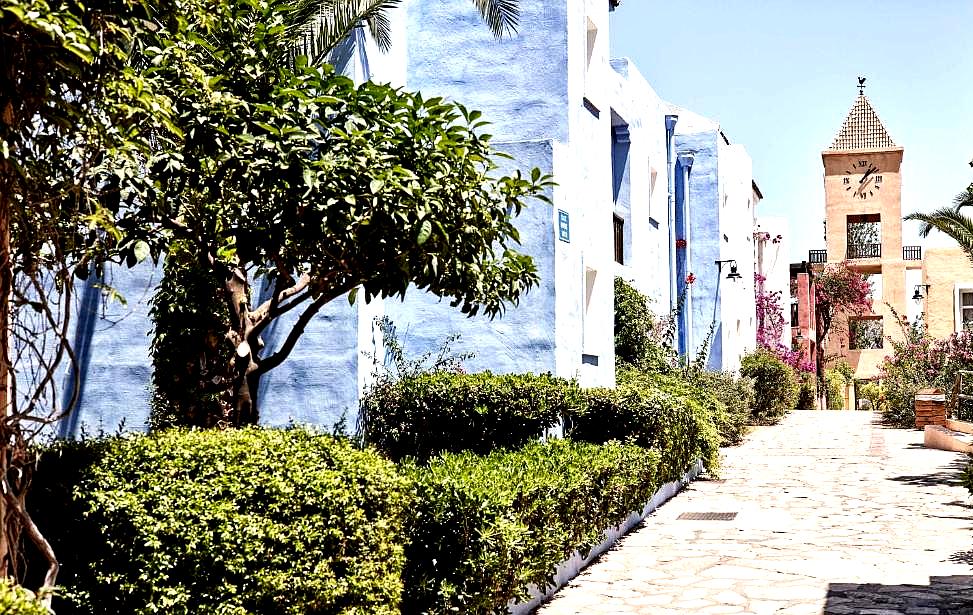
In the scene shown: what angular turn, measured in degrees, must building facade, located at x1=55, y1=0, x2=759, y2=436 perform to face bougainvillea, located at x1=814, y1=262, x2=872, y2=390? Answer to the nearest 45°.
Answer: approximately 45° to its left

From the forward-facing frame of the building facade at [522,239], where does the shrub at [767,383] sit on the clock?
The shrub is roughly at 10 o'clock from the building facade.

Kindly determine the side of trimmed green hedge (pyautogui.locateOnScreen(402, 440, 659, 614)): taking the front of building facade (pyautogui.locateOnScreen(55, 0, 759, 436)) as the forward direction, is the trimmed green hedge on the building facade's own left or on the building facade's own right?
on the building facade's own right

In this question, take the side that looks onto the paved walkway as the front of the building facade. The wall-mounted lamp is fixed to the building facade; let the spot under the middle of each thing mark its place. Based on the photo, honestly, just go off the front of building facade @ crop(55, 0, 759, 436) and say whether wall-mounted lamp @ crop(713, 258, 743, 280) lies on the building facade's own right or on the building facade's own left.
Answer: on the building facade's own left

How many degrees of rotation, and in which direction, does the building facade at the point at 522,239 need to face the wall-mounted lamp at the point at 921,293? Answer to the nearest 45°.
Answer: approximately 45° to its left

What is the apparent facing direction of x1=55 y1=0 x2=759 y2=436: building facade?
to the viewer's right

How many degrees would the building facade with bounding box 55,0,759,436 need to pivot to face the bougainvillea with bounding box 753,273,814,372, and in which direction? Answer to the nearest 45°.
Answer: approximately 45° to its left

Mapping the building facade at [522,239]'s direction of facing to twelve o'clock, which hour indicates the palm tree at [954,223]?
The palm tree is roughly at 11 o'clock from the building facade.

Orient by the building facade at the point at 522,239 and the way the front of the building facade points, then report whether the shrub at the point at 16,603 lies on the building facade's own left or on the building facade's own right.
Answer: on the building facade's own right

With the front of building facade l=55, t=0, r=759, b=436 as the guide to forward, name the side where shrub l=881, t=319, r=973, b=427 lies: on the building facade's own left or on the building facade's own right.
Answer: on the building facade's own left

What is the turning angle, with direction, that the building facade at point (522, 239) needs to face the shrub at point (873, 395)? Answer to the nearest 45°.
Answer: approximately 45° to its left

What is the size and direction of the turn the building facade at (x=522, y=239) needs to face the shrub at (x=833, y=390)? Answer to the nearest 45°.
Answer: approximately 45° to its left

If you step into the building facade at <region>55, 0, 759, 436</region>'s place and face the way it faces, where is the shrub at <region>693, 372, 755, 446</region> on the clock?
The shrub is roughly at 10 o'clock from the building facade.
